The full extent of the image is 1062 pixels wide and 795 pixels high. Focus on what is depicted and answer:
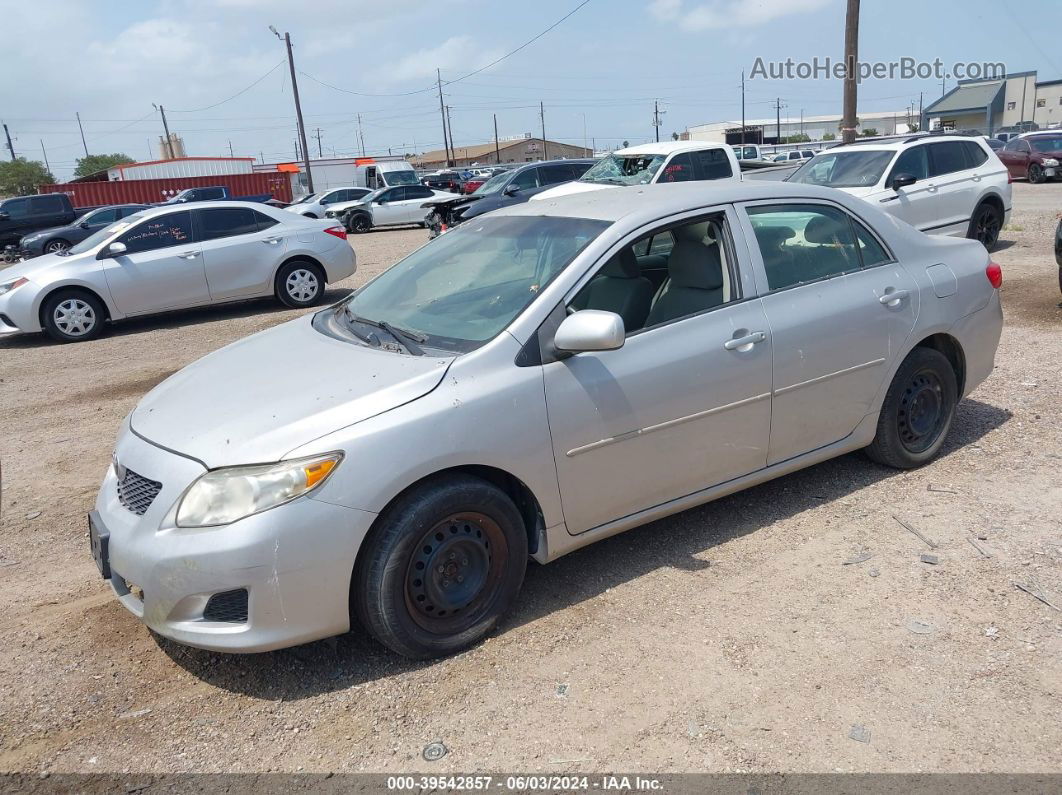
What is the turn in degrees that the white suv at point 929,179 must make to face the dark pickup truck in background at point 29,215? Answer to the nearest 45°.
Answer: approximately 45° to its right

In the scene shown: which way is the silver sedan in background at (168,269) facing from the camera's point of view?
to the viewer's left

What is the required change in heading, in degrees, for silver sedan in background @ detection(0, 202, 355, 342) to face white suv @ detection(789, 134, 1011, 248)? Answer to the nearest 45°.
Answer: approximately 180°

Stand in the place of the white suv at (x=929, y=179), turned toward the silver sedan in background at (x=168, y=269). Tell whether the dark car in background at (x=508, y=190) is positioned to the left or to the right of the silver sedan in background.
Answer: right

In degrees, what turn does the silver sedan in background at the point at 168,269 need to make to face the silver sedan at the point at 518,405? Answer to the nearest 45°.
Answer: approximately 90° to its left

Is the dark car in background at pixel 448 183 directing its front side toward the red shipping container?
yes

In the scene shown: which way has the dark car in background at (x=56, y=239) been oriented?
to the viewer's left

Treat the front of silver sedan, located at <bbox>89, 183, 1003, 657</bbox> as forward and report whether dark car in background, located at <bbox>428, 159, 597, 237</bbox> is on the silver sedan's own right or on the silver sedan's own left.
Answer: on the silver sedan's own right
